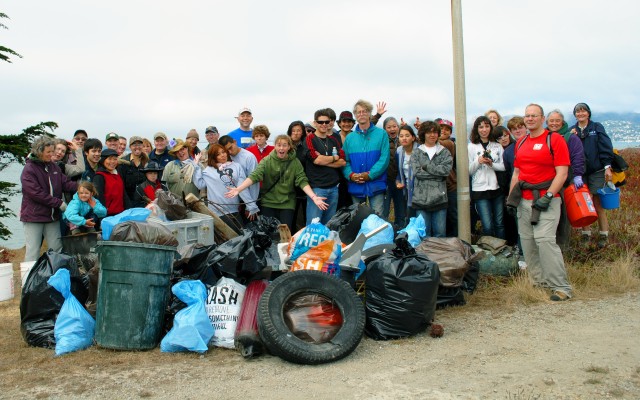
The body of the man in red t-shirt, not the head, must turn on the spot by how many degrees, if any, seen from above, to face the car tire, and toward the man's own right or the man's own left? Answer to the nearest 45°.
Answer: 0° — they already face it

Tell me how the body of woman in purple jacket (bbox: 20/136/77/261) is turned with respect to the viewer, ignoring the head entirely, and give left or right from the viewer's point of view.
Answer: facing the viewer and to the right of the viewer

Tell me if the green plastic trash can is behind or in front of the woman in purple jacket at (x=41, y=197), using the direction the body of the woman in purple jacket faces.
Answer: in front

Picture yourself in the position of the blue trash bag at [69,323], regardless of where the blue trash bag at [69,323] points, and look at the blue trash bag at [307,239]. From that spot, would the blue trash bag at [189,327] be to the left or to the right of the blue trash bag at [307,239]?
right

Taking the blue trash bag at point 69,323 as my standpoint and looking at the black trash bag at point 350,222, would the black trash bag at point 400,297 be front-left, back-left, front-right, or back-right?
front-right

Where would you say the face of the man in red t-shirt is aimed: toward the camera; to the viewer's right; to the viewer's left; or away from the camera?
toward the camera

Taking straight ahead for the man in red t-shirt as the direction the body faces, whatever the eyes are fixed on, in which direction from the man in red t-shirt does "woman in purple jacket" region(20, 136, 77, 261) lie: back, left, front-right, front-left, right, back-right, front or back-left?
front-right

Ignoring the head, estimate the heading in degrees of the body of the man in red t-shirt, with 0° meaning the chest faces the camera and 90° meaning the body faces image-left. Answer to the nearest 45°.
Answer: approximately 45°

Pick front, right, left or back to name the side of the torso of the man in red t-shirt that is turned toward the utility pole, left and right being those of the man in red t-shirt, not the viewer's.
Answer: right

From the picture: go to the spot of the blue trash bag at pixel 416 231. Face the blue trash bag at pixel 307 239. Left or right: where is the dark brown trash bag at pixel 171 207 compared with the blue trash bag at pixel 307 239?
right

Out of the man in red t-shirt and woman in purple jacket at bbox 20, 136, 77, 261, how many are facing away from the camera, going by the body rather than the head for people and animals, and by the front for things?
0
